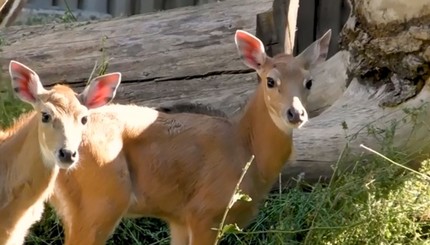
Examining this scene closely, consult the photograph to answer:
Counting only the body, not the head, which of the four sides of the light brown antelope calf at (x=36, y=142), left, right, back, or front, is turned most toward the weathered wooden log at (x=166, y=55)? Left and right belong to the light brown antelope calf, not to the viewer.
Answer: left

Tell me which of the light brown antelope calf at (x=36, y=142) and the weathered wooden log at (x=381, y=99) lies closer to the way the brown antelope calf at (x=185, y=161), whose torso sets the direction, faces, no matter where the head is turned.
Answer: the weathered wooden log

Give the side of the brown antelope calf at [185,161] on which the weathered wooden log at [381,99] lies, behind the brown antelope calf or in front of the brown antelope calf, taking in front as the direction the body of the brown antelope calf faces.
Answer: in front

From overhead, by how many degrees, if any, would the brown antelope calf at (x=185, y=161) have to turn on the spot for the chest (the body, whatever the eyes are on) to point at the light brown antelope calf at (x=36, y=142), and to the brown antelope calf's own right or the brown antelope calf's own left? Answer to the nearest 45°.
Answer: approximately 180°

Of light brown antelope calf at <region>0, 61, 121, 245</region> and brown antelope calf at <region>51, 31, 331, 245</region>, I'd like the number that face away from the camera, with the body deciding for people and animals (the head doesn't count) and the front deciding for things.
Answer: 0

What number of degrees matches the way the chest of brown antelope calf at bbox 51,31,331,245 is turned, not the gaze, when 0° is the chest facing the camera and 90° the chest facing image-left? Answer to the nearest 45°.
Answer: approximately 270°

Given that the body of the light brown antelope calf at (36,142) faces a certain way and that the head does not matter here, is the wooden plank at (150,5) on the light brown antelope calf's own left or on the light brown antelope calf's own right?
on the light brown antelope calf's own left

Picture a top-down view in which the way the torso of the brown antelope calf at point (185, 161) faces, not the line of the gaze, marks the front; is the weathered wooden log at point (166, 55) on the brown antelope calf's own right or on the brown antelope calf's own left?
on the brown antelope calf's own left
